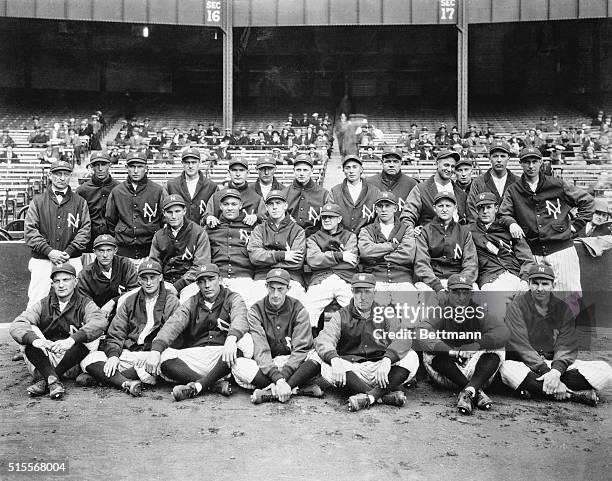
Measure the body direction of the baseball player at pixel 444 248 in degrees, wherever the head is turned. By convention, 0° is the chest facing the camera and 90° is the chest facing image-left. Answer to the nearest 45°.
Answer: approximately 0°

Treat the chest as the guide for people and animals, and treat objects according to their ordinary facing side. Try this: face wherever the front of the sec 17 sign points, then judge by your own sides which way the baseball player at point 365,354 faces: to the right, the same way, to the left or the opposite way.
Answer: the same way

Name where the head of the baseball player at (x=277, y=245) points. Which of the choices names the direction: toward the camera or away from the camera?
toward the camera

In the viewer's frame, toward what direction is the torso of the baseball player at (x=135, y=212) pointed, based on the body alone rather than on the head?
toward the camera

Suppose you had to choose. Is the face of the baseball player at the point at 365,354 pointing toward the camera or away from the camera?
toward the camera

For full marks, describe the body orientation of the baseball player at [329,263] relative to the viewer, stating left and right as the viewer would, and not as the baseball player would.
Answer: facing the viewer

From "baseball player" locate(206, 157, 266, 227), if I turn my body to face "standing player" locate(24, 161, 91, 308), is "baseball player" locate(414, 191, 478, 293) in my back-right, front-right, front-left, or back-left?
back-left

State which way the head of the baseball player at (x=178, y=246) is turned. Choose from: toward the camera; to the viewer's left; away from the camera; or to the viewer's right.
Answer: toward the camera

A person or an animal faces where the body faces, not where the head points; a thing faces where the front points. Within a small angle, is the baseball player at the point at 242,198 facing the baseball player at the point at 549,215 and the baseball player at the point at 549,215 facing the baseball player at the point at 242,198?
no

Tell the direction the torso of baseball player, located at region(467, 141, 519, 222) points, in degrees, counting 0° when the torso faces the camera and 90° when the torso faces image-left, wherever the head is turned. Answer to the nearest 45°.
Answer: approximately 0°

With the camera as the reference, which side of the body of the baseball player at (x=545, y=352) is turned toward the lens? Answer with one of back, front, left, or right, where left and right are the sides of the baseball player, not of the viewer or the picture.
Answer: front

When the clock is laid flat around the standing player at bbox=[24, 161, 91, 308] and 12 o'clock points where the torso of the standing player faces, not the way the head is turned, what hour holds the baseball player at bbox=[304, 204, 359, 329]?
The baseball player is roughly at 10 o'clock from the standing player.

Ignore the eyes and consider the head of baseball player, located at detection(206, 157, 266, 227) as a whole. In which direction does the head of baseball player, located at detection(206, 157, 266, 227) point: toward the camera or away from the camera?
toward the camera

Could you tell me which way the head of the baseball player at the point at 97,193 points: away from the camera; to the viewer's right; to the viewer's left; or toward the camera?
toward the camera

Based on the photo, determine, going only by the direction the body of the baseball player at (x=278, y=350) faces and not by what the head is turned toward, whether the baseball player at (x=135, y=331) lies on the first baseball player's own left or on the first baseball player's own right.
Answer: on the first baseball player's own right

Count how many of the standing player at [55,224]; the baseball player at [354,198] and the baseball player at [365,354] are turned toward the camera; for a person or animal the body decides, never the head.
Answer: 3

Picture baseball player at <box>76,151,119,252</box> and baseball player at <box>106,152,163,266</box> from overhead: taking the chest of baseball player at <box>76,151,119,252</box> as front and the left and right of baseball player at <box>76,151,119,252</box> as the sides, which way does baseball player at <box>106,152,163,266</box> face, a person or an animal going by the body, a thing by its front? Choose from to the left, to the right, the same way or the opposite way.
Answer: the same way
